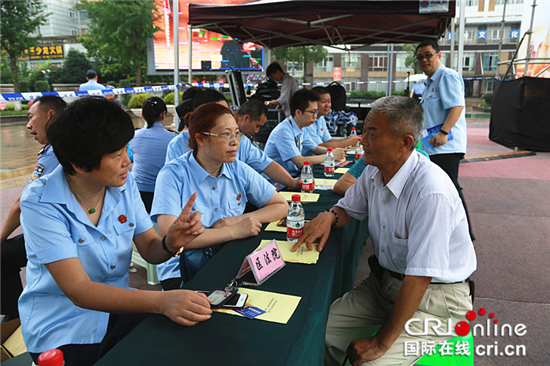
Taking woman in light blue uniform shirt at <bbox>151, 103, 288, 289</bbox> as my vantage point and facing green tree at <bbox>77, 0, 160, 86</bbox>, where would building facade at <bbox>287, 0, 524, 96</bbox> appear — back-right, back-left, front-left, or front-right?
front-right

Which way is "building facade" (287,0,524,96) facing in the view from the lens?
facing the viewer

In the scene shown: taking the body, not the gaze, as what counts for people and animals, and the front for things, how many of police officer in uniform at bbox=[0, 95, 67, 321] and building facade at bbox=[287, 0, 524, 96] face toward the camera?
1

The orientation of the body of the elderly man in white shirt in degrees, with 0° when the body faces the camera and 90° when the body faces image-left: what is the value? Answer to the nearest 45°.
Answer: approximately 45°

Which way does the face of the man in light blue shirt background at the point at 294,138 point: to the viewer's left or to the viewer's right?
to the viewer's right

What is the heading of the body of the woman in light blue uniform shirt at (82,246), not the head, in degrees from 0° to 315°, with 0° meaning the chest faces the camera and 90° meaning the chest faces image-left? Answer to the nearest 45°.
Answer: approximately 315°

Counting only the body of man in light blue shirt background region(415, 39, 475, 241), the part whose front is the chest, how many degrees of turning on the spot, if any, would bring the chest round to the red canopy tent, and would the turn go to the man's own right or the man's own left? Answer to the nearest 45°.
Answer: approximately 90° to the man's own right

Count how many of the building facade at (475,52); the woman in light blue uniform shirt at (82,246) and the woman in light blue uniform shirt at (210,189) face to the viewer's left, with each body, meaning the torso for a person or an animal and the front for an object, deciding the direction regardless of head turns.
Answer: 0

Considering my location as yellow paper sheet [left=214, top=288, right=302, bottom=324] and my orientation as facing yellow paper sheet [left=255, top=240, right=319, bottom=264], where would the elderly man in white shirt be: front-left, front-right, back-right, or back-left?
front-right

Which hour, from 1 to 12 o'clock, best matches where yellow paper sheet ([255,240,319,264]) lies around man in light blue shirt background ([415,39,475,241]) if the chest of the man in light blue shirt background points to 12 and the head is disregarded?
The yellow paper sheet is roughly at 11 o'clock from the man in light blue shirt background.

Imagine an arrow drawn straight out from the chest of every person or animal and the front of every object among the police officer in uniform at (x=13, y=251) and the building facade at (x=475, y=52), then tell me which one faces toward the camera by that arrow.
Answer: the building facade

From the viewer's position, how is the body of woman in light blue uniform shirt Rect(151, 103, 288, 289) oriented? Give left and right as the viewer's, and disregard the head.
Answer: facing the viewer and to the right of the viewer
